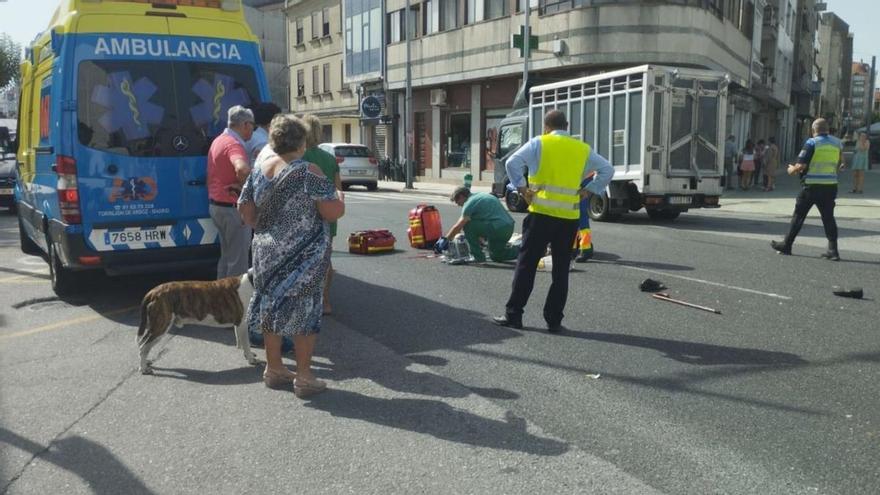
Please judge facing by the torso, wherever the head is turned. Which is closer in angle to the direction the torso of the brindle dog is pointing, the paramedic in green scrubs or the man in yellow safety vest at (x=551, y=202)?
the man in yellow safety vest

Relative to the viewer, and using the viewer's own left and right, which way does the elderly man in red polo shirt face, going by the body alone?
facing away from the viewer and to the right of the viewer

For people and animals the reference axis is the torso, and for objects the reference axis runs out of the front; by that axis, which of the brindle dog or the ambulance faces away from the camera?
the ambulance

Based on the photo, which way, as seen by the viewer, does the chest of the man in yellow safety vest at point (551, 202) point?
away from the camera

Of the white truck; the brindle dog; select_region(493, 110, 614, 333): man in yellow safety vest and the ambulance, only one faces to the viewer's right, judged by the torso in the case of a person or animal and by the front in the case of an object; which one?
the brindle dog

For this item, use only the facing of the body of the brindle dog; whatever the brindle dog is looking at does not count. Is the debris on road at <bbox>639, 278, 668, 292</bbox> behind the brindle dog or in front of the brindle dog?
in front

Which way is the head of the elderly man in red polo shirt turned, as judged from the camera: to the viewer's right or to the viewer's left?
to the viewer's right

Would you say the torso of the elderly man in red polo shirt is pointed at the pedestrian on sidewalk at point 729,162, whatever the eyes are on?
yes

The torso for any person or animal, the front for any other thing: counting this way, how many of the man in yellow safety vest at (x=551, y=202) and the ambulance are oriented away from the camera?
2

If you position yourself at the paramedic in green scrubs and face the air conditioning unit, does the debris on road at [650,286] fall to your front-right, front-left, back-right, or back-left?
back-right

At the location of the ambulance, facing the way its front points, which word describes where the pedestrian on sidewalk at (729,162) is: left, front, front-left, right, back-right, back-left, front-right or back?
front-right

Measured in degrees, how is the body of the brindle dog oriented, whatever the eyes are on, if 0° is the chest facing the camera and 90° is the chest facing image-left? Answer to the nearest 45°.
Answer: approximately 270°

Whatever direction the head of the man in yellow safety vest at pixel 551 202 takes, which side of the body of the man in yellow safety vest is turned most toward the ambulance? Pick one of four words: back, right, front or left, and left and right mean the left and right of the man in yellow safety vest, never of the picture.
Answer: left

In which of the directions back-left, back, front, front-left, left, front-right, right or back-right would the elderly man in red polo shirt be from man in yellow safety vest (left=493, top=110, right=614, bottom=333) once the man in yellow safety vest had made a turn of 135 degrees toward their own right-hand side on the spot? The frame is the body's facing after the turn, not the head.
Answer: back-right

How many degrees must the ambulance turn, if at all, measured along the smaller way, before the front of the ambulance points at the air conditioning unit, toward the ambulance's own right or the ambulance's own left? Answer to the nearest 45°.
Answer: approximately 45° to the ambulance's own right

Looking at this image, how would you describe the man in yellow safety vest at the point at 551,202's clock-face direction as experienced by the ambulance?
The man in yellow safety vest is roughly at 4 o'clock from the ambulance.

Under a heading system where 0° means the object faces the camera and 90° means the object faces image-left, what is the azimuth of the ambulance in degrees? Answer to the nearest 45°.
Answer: approximately 180°
